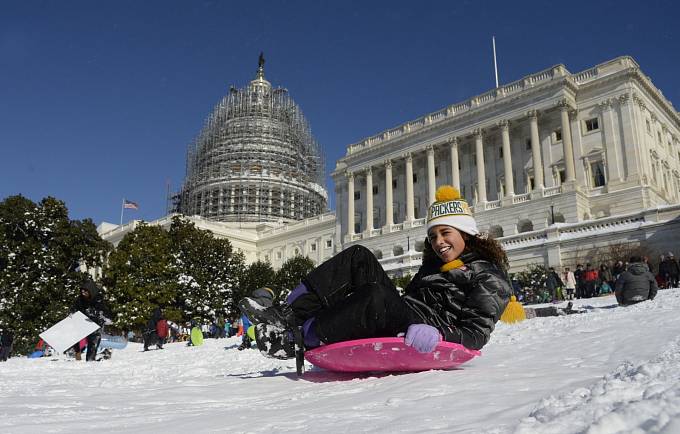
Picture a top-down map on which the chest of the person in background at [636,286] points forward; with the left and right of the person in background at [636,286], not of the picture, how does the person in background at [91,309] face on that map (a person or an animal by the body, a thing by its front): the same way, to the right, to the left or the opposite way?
the opposite way

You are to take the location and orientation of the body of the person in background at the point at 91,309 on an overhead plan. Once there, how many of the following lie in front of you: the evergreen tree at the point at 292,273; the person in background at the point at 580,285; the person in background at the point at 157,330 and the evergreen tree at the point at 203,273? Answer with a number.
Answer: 0

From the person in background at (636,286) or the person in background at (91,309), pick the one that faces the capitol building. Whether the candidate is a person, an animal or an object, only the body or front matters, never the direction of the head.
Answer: the person in background at (636,286)

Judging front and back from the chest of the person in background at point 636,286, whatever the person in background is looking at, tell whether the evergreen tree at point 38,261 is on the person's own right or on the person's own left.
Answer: on the person's own left

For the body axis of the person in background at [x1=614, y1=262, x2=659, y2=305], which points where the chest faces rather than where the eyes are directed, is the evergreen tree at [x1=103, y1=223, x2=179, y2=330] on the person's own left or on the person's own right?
on the person's own left

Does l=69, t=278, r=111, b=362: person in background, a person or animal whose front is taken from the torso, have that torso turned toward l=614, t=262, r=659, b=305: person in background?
no

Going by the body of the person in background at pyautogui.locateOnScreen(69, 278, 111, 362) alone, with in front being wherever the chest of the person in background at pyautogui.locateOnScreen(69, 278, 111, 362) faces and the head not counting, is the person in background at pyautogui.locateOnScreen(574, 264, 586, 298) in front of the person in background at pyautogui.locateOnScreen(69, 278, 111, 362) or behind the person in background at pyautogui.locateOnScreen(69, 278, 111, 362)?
behind

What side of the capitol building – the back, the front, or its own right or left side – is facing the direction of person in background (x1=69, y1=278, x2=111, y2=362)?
front

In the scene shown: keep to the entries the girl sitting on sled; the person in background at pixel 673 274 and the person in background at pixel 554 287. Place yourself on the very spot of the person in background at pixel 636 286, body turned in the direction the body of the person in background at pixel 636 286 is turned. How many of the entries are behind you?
1

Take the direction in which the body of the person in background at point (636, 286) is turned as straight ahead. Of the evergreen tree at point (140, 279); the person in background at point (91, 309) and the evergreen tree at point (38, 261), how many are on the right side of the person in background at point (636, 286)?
0

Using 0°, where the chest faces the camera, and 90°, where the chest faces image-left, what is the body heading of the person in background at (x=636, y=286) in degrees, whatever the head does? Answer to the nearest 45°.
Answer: approximately 180°

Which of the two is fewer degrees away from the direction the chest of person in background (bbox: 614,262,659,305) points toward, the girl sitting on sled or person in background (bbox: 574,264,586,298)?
the person in background

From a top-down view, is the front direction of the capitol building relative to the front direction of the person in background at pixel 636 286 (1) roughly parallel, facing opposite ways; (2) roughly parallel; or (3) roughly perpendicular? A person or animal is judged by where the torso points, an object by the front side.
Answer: roughly parallel, facing opposite ways

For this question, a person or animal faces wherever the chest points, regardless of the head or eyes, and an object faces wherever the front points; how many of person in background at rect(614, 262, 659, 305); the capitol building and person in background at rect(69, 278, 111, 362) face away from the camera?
1

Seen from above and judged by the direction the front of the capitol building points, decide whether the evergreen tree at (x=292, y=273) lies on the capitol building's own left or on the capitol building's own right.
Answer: on the capitol building's own right

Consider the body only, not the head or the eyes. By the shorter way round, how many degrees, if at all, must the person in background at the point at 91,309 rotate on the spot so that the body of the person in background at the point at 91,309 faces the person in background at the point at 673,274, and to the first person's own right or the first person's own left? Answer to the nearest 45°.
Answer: approximately 135° to the first person's own left

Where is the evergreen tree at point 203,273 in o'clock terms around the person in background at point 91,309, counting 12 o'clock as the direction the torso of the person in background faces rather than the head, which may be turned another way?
The evergreen tree is roughly at 5 o'clock from the person in background.

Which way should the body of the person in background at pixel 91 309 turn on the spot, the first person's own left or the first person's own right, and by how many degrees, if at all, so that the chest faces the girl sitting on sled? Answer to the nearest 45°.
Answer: approximately 45° to the first person's own left

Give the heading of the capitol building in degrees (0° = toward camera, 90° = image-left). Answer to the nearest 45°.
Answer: approximately 45°

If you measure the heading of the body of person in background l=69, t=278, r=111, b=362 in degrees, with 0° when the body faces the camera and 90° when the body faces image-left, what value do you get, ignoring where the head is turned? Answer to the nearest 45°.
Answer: approximately 45°

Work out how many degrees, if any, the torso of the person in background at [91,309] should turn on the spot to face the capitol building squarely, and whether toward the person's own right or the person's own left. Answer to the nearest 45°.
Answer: approximately 180°

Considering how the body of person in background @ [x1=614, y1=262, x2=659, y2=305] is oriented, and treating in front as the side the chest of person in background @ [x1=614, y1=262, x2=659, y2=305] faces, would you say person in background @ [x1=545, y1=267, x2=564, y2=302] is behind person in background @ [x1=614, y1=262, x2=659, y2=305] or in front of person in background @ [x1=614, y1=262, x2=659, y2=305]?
in front
